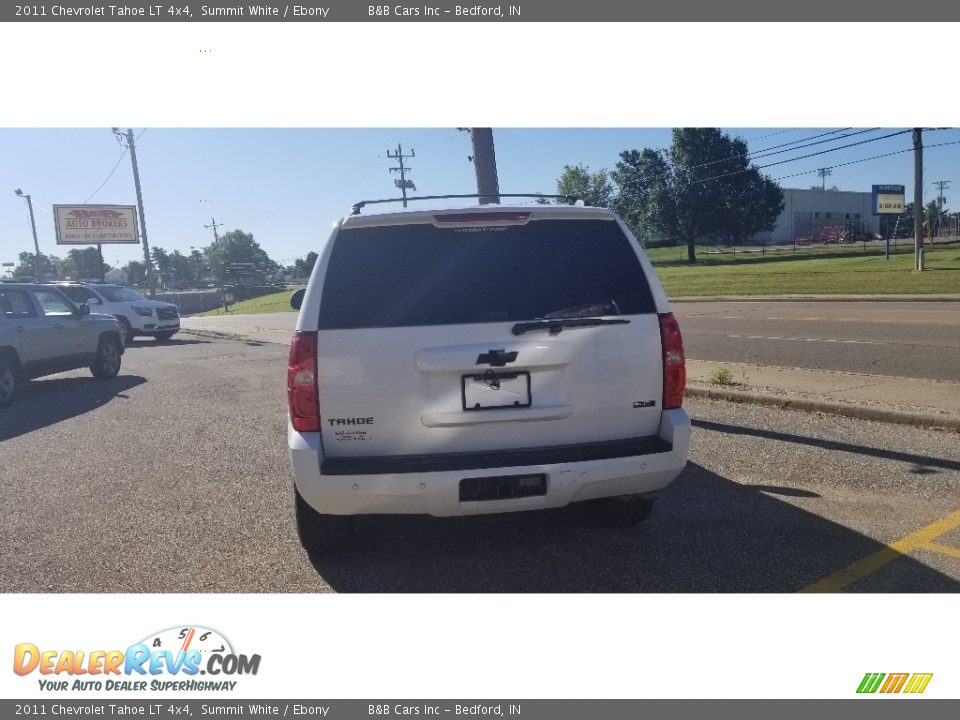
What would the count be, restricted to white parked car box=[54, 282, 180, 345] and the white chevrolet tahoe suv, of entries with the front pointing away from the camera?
1

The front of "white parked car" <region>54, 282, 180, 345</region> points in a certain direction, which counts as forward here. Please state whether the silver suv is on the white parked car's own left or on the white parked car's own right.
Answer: on the white parked car's own right

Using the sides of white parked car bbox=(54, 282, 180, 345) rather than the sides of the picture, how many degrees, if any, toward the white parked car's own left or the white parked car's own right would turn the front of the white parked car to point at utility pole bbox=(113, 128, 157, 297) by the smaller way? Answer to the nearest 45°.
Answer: approximately 135° to the white parked car's own left

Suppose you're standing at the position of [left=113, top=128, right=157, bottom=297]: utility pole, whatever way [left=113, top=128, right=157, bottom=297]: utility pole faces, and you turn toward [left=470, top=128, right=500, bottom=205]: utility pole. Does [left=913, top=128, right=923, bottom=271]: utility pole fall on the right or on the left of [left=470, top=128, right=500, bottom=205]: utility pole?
left

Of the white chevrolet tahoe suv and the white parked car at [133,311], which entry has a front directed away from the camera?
the white chevrolet tahoe suv

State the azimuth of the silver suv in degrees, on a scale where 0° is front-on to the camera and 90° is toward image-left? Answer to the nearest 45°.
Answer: approximately 225°

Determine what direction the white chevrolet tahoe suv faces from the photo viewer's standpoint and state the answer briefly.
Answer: facing away from the viewer

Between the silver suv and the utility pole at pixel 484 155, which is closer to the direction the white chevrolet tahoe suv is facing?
the utility pole

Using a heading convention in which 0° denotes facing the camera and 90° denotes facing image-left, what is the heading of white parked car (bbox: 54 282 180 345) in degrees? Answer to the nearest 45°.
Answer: approximately 315°

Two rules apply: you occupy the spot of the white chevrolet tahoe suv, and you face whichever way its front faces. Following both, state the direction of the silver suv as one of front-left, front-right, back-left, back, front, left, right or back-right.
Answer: front-left
